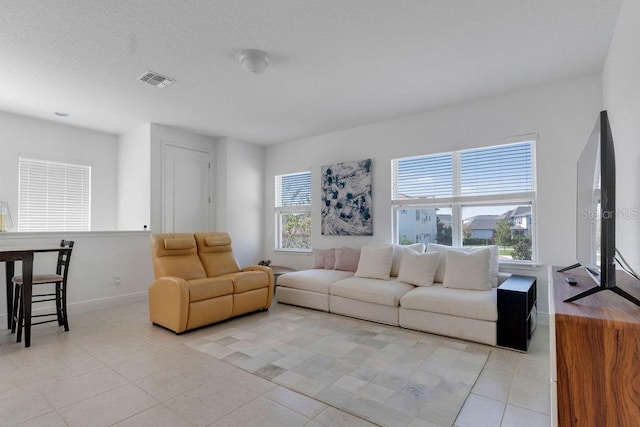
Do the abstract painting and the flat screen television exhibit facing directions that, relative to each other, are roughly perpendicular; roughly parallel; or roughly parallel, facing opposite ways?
roughly perpendicular

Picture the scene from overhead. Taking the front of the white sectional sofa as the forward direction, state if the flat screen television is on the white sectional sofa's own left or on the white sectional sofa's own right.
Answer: on the white sectional sofa's own left

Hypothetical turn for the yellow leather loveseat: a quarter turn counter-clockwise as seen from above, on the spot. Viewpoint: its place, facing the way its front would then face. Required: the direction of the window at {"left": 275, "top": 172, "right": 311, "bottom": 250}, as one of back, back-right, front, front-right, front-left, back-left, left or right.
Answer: front

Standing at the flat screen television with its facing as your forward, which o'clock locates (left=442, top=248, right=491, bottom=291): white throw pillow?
The white throw pillow is roughly at 2 o'clock from the flat screen television.

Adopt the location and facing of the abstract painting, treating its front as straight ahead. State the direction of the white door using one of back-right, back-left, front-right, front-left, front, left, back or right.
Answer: front-right

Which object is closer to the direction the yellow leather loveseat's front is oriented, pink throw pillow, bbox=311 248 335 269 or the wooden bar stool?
the pink throw pillow

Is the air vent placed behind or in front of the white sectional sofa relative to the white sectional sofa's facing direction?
in front

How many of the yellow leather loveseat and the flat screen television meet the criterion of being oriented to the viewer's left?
1

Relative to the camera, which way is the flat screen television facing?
to the viewer's left

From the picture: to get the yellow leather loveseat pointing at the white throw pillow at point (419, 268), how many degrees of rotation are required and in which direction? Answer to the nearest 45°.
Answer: approximately 45° to its left

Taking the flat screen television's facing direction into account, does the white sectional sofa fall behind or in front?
in front

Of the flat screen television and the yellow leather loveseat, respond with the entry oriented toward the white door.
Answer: the flat screen television

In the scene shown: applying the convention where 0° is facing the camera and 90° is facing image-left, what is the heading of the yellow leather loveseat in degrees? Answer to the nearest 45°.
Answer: approximately 315°

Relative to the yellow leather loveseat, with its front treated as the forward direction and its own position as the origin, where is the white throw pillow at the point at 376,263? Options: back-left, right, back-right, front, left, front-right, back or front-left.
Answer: front-left
